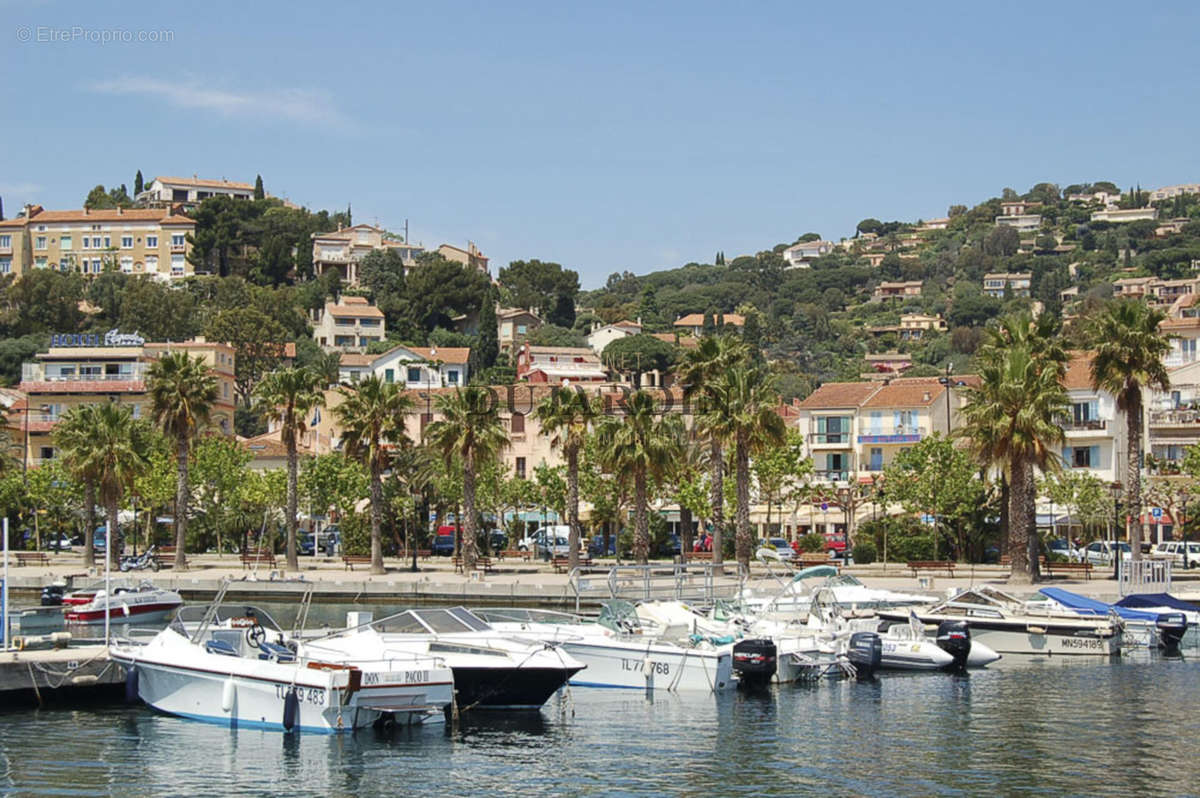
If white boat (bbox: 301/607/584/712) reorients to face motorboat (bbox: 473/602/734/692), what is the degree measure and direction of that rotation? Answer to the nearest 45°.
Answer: approximately 45° to its left

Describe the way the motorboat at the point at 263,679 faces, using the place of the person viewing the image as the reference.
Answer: facing away from the viewer and to the left of the viewer

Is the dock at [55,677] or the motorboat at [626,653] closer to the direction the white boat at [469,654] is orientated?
the motorboat

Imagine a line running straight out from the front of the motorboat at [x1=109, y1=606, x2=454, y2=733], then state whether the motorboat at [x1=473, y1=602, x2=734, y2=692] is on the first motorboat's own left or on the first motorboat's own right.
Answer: on the first motorboat's own right

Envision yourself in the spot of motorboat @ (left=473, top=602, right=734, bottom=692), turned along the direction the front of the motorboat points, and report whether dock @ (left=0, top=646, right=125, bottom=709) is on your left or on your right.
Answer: on your left

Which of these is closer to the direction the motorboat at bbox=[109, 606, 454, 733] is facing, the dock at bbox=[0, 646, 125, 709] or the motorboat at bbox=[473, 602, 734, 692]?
the dock

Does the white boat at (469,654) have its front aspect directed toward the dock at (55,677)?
no

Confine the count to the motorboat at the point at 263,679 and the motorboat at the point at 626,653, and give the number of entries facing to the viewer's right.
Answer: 0

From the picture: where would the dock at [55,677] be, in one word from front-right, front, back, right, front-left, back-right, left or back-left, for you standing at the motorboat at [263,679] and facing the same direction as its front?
front

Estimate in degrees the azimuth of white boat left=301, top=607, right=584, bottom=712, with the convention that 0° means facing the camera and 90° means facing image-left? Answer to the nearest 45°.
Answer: approximately 270°

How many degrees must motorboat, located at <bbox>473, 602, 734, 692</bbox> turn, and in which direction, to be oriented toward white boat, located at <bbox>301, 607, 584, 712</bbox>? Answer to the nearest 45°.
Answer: approximately 90° to its left

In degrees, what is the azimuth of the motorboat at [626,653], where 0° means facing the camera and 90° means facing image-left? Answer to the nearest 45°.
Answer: approximately 135°

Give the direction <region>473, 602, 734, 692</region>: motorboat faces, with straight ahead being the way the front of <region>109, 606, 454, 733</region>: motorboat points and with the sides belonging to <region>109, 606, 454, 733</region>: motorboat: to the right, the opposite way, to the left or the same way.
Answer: the same way
